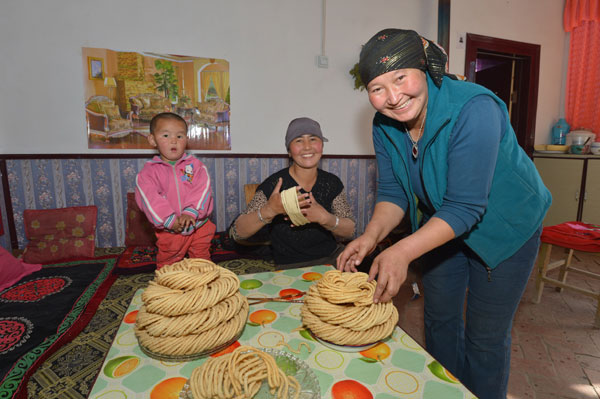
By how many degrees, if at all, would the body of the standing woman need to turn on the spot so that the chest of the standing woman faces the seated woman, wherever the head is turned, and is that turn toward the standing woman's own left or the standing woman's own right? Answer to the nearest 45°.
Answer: approximately 90° to the standing woman's own right

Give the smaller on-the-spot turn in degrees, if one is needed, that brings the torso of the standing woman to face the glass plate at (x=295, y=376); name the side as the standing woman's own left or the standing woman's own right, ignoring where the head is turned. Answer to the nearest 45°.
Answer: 0° — they already face it

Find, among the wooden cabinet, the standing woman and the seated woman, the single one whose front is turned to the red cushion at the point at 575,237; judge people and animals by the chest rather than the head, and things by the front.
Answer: the wooden cabinet

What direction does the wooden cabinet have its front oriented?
toward the camera

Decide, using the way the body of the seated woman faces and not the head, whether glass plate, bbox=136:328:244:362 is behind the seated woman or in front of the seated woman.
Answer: in front

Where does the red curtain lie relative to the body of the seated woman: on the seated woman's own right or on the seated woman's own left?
on the seated woman's own left

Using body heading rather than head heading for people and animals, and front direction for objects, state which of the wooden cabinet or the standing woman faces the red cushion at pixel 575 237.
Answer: the wooden cabinet

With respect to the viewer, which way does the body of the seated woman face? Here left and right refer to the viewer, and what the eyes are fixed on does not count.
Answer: facing the viewer

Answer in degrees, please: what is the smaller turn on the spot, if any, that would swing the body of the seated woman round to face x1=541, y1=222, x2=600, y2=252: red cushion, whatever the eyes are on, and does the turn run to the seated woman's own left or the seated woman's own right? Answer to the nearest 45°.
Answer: approximately 90° to the seated woman's own left

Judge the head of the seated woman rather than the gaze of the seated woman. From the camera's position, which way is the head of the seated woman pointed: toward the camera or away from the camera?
toward the camera

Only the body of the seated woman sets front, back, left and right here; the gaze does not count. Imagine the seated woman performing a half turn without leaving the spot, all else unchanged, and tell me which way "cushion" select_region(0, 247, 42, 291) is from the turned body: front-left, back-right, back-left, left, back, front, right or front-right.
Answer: left

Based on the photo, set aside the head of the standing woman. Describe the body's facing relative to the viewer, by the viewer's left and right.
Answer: facing the viewer and to the left of the viewer

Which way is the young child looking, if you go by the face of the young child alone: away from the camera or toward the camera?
toward the camera

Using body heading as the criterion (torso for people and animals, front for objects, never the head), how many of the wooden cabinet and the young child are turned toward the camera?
2

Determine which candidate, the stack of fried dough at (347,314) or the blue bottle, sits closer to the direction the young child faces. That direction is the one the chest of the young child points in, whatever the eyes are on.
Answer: the stack of fried dough

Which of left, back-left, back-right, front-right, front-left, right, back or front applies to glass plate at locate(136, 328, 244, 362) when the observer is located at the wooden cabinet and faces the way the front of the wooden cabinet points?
front

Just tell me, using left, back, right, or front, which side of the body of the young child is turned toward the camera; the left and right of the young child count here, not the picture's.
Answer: front

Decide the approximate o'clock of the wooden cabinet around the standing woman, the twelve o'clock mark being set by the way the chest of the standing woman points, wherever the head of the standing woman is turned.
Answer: The wooden cabinet is roughly at 5 o'clock from the standing woman.

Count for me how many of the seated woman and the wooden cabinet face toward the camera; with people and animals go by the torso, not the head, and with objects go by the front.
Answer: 2

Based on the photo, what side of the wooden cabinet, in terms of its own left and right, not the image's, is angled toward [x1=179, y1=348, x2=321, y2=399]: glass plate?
front
